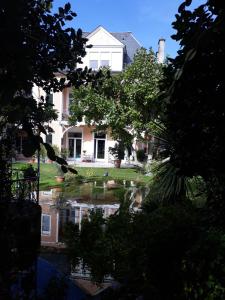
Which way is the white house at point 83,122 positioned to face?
toward the camera

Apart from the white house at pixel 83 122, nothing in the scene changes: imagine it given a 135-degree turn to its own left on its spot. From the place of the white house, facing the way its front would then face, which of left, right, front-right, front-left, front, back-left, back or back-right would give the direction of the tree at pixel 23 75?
back-right

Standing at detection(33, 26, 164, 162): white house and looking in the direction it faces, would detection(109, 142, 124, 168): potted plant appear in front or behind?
in front

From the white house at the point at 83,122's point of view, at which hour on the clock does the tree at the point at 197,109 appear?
The tree is roughly at 12 o'clock from the white house.

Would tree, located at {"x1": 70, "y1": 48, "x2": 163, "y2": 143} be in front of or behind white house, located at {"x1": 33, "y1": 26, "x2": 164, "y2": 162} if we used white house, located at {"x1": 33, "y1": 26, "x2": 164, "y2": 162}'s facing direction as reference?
in front
